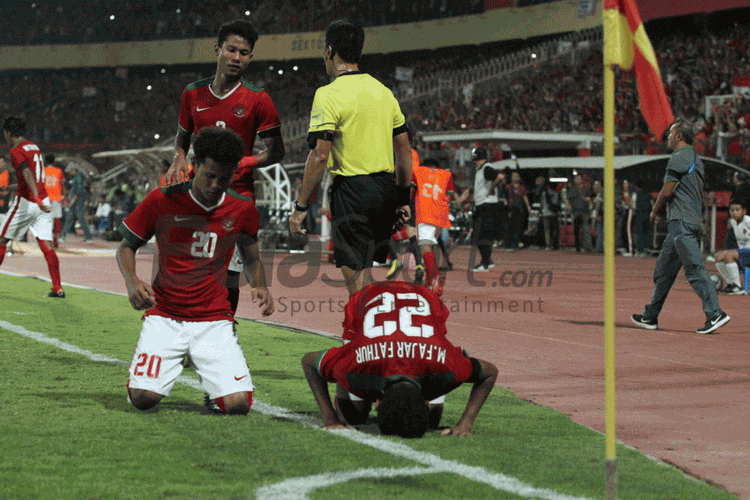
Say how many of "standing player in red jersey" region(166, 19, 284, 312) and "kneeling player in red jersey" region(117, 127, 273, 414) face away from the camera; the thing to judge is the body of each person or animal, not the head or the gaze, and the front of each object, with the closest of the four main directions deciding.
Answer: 0

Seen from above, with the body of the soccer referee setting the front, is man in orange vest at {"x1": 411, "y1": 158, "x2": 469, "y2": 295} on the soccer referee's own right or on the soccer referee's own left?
on the soccer referee's own right

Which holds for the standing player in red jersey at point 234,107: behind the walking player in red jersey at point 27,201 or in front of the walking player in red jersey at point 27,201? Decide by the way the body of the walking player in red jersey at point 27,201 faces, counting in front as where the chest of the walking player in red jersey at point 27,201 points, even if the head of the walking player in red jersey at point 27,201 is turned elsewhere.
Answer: behind

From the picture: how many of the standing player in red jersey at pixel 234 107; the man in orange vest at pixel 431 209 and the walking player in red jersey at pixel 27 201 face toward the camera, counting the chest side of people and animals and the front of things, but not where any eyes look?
1

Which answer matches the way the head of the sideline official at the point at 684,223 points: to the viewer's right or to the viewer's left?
to the viewer's left

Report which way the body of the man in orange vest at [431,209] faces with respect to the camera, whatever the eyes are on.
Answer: away from the camera
